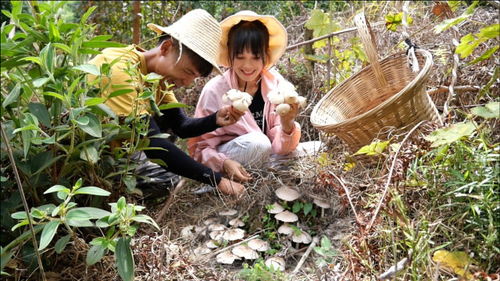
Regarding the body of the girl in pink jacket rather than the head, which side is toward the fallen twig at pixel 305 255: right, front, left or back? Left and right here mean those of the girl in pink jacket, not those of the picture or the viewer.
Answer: front

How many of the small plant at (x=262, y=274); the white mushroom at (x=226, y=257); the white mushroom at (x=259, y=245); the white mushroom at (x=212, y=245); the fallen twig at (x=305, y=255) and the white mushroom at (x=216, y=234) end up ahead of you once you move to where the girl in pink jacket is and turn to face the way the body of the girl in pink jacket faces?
6

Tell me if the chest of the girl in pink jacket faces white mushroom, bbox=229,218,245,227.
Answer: yes

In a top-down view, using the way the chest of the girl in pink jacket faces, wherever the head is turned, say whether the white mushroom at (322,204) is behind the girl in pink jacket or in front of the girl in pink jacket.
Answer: in front

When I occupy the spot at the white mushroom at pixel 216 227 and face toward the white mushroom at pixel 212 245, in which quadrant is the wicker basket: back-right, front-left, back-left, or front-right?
back-left

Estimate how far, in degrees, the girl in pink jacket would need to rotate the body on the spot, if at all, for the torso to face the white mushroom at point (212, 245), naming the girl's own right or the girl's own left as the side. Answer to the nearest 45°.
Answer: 0° — they already face it

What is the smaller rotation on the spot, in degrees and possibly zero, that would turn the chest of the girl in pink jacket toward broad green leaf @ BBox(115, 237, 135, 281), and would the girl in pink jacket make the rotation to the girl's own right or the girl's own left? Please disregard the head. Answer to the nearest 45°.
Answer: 0° — they already face it

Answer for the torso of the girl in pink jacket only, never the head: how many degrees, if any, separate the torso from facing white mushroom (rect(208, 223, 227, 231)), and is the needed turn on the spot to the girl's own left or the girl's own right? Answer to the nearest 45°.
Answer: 0° — they already face it

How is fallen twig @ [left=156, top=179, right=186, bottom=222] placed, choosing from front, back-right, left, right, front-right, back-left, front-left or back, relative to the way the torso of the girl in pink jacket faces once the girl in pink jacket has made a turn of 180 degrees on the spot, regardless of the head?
back-left

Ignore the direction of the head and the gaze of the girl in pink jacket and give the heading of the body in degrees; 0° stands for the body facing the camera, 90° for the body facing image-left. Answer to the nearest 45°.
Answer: approximately 0°

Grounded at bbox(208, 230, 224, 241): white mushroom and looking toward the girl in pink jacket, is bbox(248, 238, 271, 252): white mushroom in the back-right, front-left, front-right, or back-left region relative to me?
back-right

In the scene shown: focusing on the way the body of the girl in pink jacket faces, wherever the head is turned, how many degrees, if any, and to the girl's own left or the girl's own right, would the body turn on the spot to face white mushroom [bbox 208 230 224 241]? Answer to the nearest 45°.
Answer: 0° — they already face it

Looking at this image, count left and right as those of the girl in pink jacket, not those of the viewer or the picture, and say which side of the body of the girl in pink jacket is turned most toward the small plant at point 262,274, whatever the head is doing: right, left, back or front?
front

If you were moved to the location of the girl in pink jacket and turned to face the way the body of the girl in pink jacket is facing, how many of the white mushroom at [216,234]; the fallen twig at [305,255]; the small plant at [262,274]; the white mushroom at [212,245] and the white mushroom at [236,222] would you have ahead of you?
5
